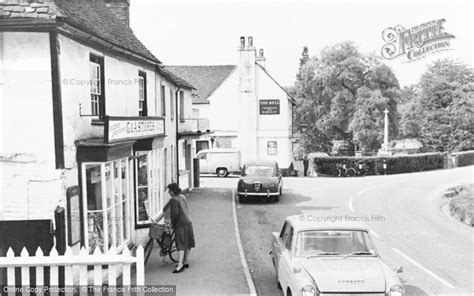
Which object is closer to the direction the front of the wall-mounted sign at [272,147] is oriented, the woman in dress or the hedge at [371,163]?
the woman in dress

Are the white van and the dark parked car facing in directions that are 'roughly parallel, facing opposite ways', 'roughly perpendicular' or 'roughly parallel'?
roughly perpendicular

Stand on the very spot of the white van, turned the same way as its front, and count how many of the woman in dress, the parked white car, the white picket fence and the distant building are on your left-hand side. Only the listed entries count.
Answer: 3

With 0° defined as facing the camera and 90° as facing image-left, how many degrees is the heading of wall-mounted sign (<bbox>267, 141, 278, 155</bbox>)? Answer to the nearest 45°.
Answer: approximately 0°

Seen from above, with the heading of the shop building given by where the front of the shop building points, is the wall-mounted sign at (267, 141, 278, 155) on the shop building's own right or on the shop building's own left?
on the shop building's own left

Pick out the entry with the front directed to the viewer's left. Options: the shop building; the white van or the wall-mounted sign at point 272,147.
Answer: the white van

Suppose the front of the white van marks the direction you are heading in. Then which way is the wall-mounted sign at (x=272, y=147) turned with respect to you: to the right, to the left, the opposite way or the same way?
to the left

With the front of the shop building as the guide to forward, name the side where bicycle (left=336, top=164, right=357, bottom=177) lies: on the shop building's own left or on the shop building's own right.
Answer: on the shop building's own left

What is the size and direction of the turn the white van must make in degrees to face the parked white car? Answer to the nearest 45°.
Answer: approximately 90° to its left

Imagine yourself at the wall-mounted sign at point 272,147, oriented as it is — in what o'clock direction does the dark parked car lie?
The dark parked car is roughly at 12 o'clock from the wall-mounted sign.
